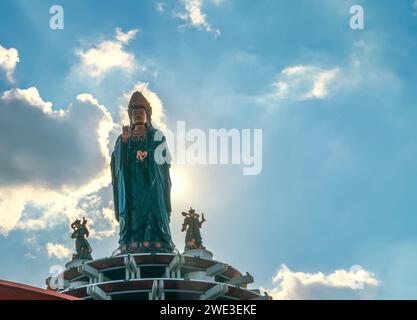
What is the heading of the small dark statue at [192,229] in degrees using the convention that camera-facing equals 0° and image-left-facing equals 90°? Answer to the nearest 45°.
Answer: approximately 0°
